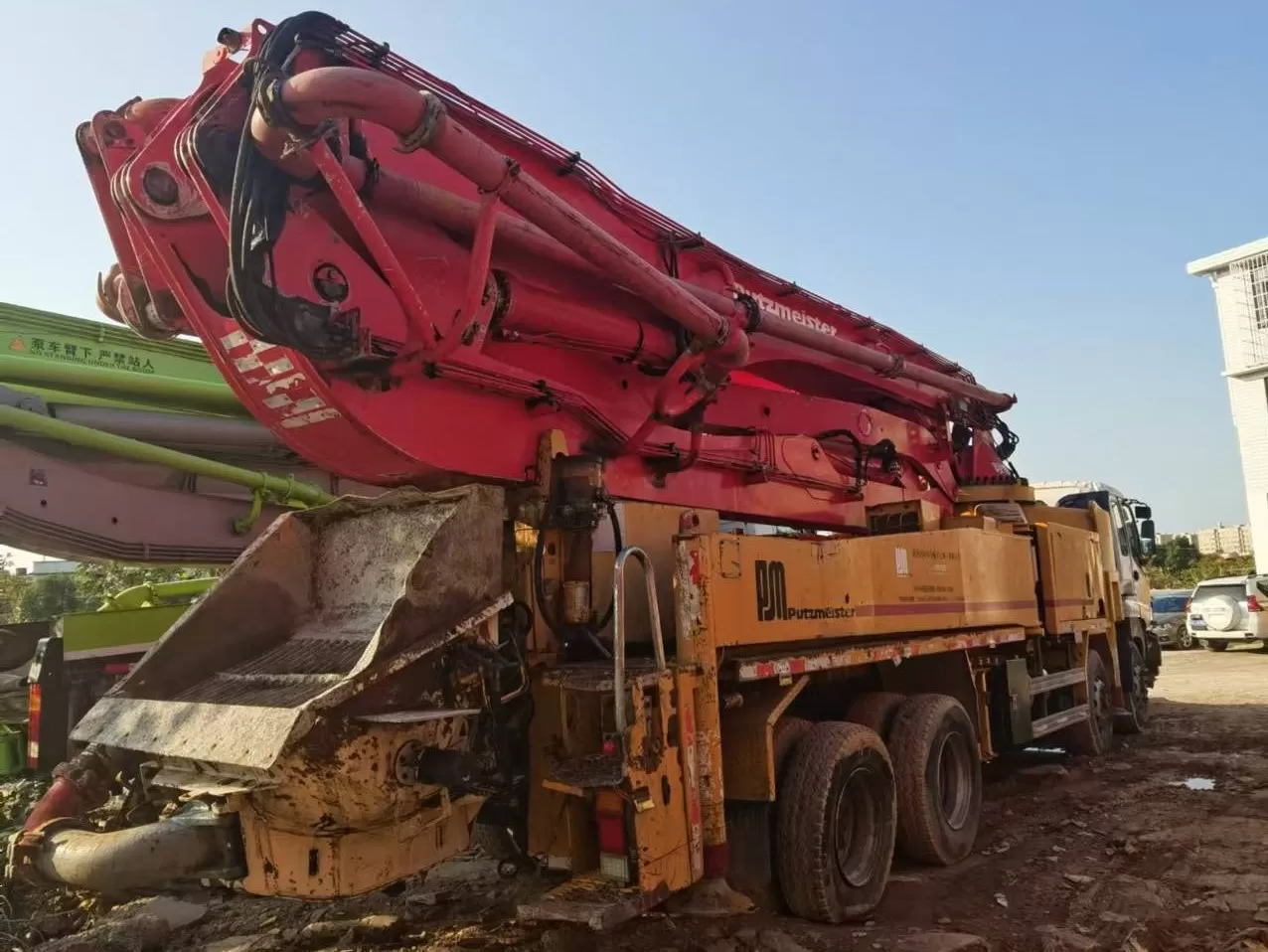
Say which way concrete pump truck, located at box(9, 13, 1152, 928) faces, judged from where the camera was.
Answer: facing away from the viewer and to the right of the viewer

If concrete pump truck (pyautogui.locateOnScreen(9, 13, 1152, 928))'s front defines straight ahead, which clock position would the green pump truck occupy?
The green pump truck is roughly at 9 o'clock from the concrete pump truck.

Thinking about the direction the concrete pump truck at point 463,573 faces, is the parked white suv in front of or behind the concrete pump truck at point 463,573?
in front

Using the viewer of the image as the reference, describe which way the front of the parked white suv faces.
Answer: facing away from the viewer and to the right of the viewer

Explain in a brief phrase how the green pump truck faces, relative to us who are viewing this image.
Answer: facing away from the viewer and to the right of the viewer

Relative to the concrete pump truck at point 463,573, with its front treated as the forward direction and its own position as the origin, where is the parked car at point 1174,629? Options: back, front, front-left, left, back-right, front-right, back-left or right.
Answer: front

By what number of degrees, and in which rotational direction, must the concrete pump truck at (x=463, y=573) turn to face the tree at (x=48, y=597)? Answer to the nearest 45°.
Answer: approximately 90° to its left

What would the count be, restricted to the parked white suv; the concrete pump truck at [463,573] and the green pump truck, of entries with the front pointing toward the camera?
0

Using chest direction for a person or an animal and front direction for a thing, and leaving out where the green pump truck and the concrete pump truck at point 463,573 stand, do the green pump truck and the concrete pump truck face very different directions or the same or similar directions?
same or similar directions

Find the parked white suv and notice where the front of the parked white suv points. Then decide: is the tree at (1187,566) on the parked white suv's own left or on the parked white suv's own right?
on the parked white suv's own left

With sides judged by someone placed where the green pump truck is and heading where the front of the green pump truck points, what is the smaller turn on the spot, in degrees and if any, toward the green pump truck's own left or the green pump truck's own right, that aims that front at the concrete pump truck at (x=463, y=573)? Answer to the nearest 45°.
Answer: approximately 135° to the green pump truck's own right

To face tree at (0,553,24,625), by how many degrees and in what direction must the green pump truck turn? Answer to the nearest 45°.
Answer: approximately 45° to its left

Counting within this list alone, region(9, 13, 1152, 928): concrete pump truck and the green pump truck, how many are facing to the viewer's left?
0

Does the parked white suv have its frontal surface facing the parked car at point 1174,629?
no

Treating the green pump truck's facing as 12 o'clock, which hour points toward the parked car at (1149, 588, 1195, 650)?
The parked car is roughly at 1 o'clock from the green pump truck.

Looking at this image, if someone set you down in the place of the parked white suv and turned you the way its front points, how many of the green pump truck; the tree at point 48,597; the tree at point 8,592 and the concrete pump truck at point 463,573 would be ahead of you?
0

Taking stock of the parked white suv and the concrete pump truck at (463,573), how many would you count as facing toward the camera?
0
